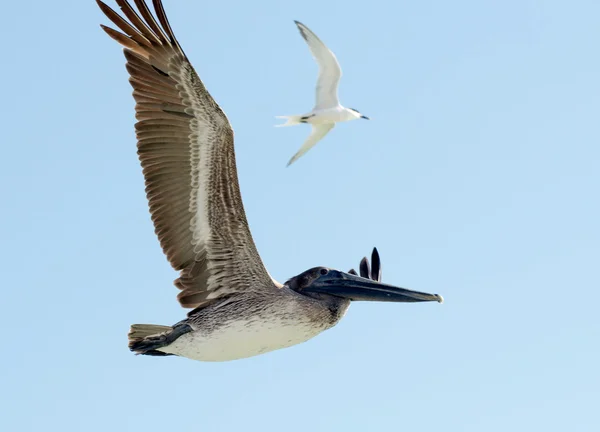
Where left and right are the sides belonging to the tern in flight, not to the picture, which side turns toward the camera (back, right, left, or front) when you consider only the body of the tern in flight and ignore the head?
right

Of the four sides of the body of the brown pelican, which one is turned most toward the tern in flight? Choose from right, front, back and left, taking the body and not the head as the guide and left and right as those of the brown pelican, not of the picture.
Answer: left

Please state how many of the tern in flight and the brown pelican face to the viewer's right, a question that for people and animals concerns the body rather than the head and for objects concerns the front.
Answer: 2

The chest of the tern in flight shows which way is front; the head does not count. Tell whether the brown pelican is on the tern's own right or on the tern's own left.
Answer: on the tern's own right

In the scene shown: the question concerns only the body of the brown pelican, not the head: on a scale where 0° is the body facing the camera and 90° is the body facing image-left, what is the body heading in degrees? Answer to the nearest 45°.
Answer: approximately 270°
